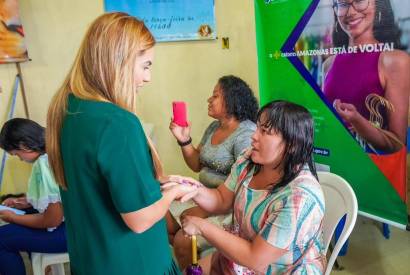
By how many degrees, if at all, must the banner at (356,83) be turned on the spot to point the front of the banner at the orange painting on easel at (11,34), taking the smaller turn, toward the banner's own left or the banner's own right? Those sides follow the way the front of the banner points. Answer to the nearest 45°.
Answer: approximately 45° to the banner's own right

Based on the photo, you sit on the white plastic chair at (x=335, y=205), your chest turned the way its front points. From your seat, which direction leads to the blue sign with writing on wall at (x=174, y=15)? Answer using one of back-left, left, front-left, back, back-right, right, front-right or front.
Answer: right

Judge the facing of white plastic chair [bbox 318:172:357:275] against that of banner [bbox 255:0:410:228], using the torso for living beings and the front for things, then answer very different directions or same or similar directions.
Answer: same or similar directions

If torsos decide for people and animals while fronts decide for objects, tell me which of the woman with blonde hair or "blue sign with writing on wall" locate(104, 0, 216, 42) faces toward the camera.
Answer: the blue sign with writing on wall

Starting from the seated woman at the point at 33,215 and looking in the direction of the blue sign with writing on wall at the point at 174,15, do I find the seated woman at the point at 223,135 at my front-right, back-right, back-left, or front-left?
front-right

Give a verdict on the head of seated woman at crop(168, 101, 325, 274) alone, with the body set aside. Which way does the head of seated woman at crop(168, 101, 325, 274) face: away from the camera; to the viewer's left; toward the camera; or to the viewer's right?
to the viewer's left

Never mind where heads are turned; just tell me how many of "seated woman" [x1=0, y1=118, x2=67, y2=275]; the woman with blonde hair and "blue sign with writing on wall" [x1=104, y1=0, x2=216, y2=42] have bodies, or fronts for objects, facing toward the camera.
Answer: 1

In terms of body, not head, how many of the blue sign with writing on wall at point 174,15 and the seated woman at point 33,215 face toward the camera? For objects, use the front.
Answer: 1

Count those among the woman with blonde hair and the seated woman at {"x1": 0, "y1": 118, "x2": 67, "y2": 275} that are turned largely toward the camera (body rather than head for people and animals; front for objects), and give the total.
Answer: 0

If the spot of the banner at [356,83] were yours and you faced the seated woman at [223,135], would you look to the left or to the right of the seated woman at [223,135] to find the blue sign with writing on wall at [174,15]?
right

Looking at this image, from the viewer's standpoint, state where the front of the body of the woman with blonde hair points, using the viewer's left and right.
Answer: facing away from the viewer and to the right of the viewer

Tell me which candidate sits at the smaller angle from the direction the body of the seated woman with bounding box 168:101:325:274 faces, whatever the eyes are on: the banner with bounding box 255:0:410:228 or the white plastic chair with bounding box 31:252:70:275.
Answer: the white plastic chair

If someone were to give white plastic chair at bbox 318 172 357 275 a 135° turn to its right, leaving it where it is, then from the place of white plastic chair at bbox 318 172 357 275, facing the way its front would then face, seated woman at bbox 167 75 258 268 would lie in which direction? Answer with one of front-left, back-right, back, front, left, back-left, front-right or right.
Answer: front-left

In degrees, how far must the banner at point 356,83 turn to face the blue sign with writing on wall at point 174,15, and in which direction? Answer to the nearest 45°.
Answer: approximately 90° to its right

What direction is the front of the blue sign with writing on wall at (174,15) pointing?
toward the camera

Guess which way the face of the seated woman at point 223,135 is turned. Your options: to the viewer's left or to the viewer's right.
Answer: to the viewer's left
